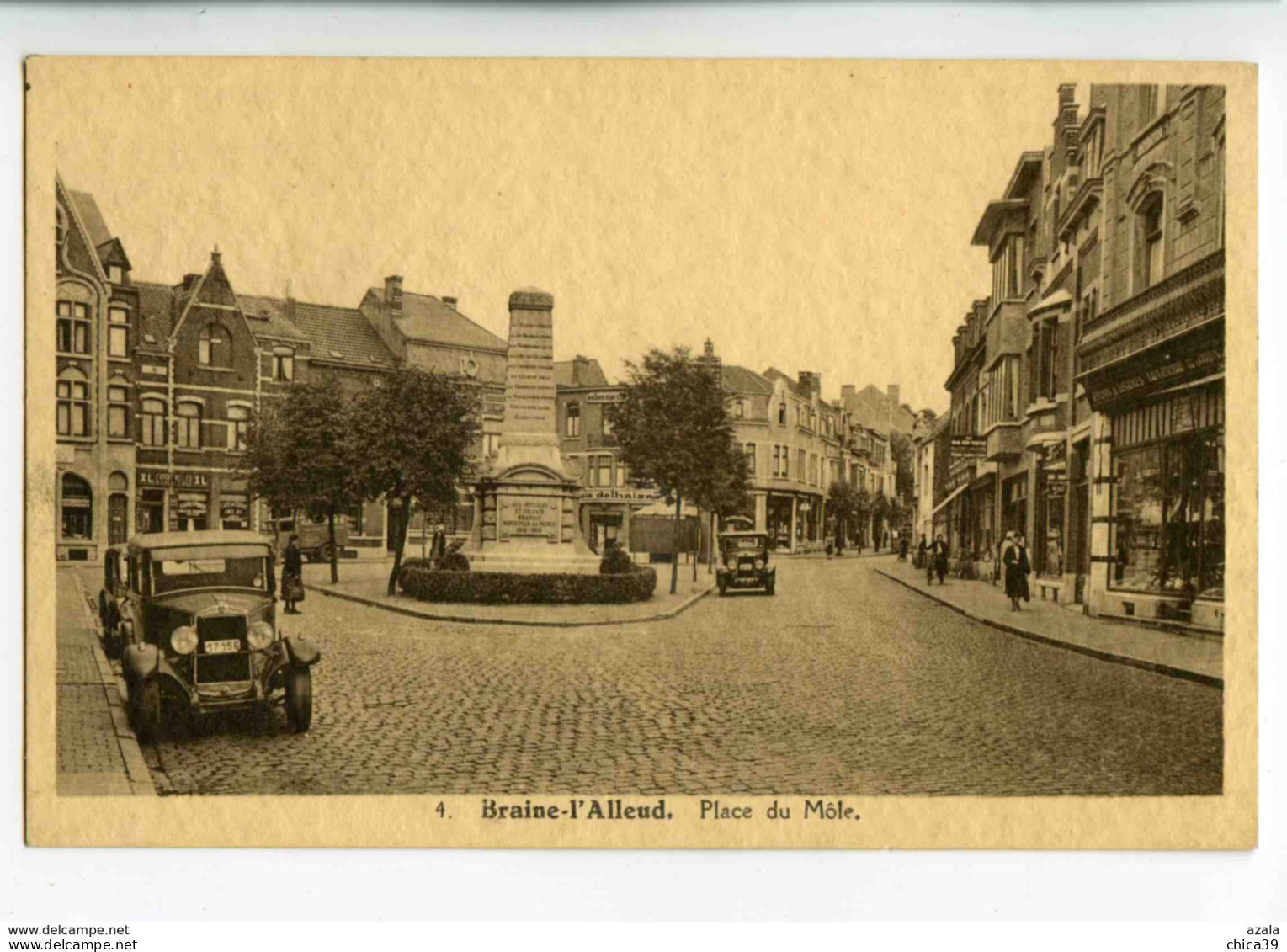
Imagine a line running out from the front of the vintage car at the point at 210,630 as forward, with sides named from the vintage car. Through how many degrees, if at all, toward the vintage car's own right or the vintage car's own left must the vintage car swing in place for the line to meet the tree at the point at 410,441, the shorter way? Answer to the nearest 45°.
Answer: approximately 135° to the vintage car's own left

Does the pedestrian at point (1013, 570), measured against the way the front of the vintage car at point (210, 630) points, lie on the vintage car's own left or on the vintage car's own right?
on the vintage car's own left

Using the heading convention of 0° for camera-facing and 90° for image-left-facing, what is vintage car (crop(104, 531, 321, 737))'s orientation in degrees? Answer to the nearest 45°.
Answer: approximately 0°
